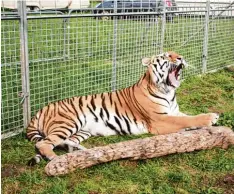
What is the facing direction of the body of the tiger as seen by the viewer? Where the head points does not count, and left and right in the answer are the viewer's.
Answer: facing to the right of the viewer
